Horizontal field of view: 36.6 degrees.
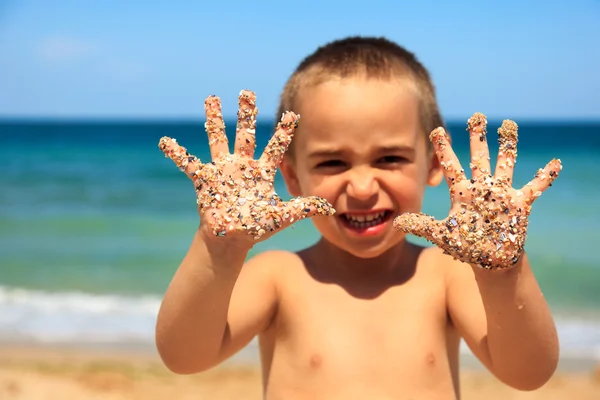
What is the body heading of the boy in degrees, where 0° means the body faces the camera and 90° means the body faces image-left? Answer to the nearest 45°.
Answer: approximately 0°
